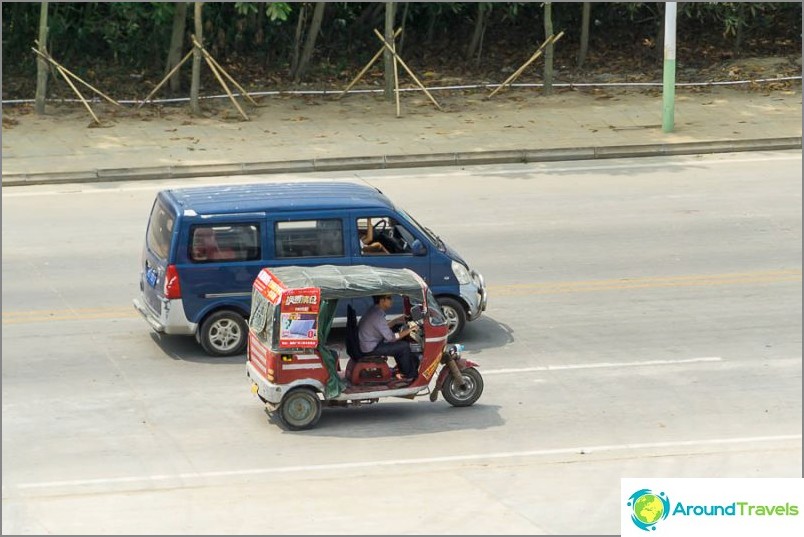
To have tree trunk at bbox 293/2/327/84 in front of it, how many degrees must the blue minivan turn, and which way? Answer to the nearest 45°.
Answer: approximately 90° to its left

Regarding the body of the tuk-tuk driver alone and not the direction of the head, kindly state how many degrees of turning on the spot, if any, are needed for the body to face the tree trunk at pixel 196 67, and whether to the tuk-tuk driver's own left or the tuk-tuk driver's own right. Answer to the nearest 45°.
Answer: approximately 90° to the tuk-tuk driver's own left

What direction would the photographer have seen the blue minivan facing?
facing to the right of the viewer

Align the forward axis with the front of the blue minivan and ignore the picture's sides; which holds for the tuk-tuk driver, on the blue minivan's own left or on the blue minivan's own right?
on the blue minivan's own right

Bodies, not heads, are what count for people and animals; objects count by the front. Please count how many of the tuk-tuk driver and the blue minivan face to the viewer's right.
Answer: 2

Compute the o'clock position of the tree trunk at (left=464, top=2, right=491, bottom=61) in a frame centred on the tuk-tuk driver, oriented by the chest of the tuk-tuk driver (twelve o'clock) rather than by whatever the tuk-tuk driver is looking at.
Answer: The tree trunk is roughly at 9 o'clock from the tuk-tuk driver.

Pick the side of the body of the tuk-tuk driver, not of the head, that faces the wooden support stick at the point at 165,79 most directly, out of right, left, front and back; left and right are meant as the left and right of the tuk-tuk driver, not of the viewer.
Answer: left

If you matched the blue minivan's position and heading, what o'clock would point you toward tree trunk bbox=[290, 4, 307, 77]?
The tree trunk is roughly at 9 o'clock from the blue minivan.

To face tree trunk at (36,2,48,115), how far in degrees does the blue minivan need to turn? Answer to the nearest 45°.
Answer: approximately 90° to its left

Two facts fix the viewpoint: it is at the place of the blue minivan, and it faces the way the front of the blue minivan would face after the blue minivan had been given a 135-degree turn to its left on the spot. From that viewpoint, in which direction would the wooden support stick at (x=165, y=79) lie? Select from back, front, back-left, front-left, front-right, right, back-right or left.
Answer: front-right

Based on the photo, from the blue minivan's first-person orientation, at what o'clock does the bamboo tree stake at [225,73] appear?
The bamboo tree stake is roughly at 9 o'clock from the blue minivan.

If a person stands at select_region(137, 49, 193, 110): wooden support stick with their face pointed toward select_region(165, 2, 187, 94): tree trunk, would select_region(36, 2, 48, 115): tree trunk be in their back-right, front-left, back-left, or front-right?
back-left

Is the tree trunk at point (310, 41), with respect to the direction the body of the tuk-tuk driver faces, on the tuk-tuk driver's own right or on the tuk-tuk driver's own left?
on the tuk-tuk driver's own left

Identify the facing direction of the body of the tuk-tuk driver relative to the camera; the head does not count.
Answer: to the viewer's right
